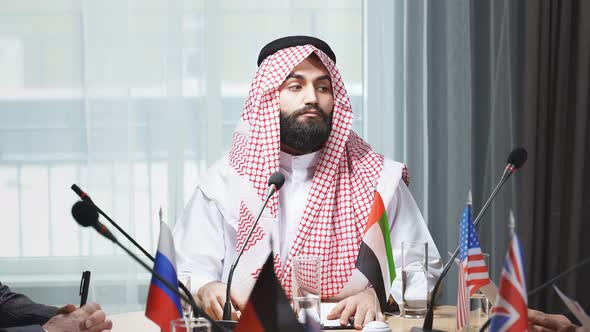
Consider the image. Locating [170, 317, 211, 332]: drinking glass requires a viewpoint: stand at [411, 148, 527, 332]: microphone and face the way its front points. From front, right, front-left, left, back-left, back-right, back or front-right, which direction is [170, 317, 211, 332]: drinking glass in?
back-right

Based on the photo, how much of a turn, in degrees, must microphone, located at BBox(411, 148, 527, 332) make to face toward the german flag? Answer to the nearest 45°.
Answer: approximately 135° to its right

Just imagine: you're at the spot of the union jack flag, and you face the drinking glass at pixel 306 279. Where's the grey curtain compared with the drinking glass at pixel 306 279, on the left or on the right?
right

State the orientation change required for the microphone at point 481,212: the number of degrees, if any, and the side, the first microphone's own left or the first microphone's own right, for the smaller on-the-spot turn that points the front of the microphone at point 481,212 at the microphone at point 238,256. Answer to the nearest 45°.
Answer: approximately 180°

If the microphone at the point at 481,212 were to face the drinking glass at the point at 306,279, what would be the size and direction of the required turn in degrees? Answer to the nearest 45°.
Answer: approximately 135° to its right

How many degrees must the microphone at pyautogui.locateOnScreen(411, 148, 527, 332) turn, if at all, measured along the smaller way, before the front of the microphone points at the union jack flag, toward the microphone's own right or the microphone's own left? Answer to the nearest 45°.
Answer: approximately 90° to the microphone's own right

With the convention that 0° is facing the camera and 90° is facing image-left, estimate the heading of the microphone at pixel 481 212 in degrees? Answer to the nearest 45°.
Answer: approximately 270°

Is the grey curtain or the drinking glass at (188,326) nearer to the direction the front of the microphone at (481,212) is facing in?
the grey curtain
